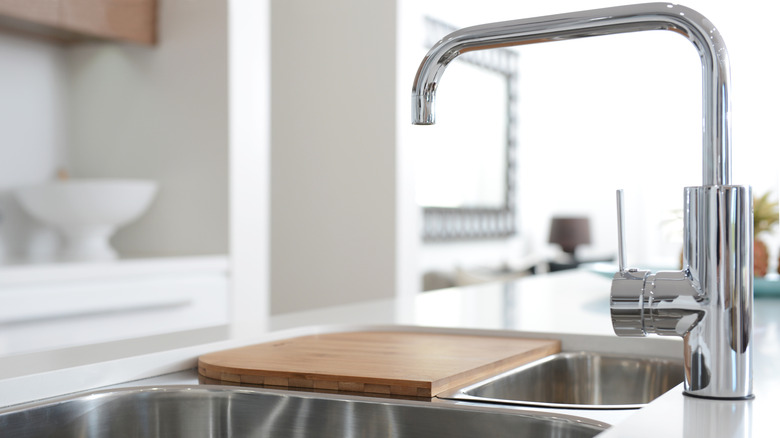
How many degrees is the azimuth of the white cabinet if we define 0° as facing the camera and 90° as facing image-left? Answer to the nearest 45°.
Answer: approximately 315°

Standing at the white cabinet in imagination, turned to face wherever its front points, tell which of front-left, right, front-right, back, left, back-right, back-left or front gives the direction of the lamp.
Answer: left

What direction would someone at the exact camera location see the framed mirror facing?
facing the viewer and to the right of the viewer

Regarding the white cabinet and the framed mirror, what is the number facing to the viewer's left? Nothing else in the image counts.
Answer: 0

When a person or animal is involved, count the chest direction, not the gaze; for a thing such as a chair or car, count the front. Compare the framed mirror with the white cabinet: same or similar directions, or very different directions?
same or similar directions

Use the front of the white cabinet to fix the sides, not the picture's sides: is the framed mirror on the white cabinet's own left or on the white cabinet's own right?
on the white cabinet's own left

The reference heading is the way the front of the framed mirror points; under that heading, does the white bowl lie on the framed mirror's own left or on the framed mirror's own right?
on the framed mirror's own right

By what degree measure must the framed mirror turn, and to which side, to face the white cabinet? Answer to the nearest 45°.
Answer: approximately 45° to its right

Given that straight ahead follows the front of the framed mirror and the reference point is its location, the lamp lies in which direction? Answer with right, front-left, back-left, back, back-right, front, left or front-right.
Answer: left

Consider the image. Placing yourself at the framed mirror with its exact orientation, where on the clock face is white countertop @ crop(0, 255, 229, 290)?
The white countertop is roughly at 2 o'clock from the framed mirror.

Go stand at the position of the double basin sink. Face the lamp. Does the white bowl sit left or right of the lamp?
left

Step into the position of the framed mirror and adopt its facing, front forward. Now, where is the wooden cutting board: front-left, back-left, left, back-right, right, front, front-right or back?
front-right
